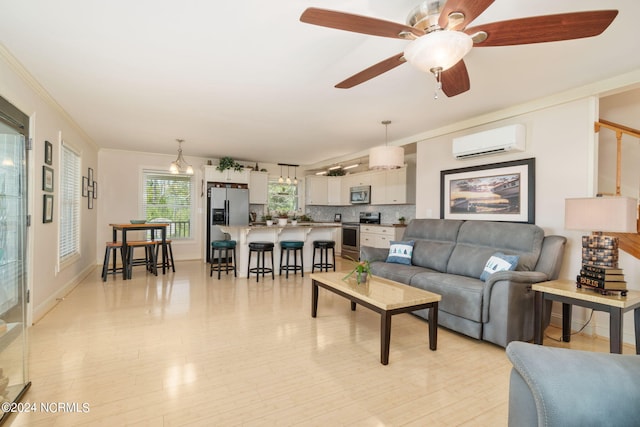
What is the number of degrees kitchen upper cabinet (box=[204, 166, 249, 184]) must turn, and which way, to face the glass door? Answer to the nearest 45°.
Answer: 0° — it already faces it

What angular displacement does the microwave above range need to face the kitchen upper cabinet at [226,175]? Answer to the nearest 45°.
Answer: approximately 45° to its right

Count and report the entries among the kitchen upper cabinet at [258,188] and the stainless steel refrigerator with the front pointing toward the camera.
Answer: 2

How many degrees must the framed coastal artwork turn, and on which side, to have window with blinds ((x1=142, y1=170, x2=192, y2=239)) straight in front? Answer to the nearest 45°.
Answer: approximately 45° to its right

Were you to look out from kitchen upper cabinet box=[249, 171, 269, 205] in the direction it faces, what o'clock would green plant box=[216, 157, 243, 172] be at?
The green plant is roughly at 2 o'clock from the kitchen upper cabinet.

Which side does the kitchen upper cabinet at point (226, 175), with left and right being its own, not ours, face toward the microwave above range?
left

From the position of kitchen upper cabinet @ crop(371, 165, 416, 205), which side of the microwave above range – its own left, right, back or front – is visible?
left

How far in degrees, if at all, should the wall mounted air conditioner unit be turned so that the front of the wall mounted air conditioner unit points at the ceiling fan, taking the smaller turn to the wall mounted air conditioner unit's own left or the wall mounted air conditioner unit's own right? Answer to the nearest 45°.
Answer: approximately 45° to the wall mounted air conditioner unit's own left

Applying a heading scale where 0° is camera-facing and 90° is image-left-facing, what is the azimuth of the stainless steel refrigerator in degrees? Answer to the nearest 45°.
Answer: approximately 0°

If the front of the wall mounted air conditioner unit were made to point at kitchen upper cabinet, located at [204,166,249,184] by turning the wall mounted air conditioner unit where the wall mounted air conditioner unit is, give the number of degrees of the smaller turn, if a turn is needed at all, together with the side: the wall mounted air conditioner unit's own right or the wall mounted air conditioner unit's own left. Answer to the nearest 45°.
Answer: approximately 45° to the wall mounted air conditioner unit's own right

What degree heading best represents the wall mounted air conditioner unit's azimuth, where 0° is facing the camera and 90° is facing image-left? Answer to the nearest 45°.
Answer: approximately 45°

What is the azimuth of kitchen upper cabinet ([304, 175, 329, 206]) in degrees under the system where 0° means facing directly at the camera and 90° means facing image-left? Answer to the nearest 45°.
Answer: approximately 0°
